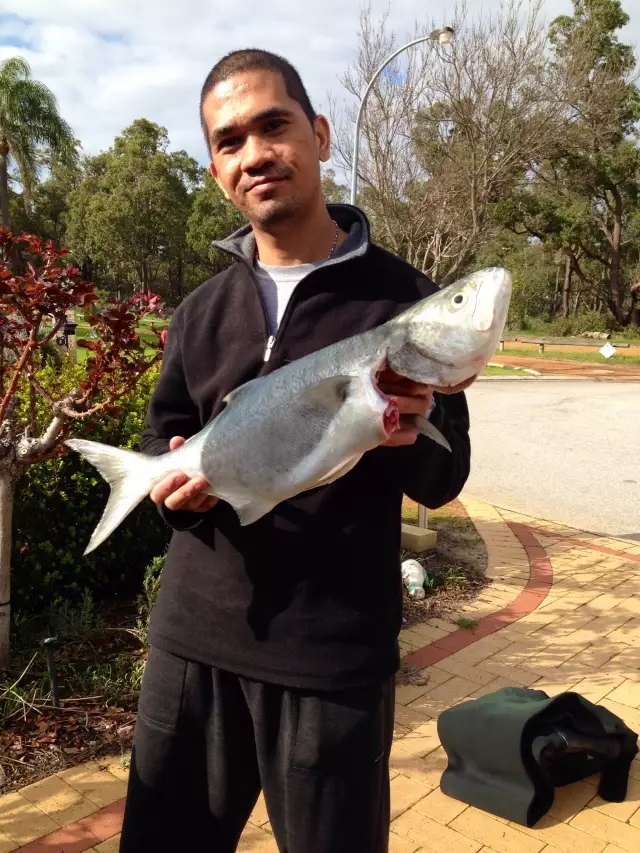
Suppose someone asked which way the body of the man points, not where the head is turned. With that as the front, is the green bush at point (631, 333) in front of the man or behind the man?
behind

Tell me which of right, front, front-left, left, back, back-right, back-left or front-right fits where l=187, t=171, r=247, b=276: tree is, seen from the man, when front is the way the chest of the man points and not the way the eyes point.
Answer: back

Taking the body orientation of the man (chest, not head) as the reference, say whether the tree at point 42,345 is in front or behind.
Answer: behind

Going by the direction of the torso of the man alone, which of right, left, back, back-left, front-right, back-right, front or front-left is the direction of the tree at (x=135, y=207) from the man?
back

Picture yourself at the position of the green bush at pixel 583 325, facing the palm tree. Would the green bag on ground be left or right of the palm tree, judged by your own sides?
left

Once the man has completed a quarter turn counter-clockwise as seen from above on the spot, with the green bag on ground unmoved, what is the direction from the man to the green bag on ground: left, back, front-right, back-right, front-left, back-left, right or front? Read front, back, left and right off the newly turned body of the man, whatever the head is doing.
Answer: front-left

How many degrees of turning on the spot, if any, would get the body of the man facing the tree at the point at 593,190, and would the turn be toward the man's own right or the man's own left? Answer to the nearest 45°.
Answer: approximately 135° to the man's own left

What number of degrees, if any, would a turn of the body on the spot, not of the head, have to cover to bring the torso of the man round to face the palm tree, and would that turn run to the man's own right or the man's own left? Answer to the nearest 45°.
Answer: approximately 180°

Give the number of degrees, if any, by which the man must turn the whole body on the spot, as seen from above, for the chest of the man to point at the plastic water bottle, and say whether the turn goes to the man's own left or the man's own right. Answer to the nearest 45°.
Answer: approximately 180°

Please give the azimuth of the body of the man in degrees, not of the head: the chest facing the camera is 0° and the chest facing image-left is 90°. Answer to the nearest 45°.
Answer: approximately 0°
